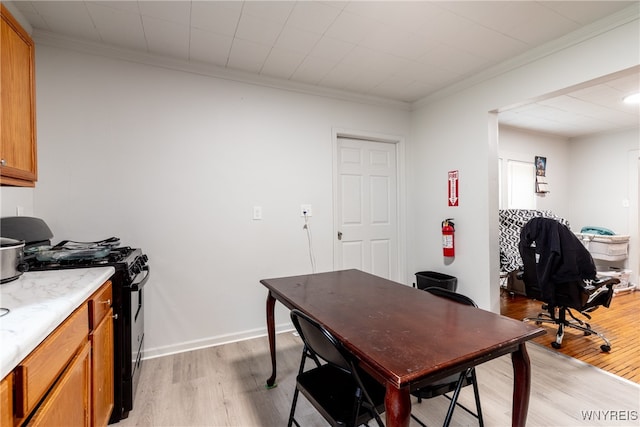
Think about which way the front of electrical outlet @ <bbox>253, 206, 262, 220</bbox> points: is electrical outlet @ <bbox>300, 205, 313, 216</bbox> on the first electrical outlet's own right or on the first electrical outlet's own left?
on the first electrical outlet's own left

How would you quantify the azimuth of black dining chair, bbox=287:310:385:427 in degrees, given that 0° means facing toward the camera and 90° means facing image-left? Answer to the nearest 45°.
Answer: approximately 225°

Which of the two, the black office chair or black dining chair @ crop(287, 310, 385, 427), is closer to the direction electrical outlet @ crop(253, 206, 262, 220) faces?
the black dining chair

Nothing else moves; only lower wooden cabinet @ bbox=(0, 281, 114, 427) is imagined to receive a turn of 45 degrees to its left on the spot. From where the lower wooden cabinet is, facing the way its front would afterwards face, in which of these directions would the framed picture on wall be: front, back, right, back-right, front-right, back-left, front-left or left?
front-right

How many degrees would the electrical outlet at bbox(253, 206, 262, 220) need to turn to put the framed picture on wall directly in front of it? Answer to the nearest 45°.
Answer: approximately 90° to its left

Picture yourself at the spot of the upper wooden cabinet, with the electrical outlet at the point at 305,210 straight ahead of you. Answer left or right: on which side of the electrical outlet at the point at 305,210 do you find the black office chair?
right

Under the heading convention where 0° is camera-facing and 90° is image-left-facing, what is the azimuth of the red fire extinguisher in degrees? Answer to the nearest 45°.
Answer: approximately 45°

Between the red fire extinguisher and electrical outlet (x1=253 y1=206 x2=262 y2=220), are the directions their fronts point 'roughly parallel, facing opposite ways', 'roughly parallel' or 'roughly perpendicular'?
roughly perpendicular

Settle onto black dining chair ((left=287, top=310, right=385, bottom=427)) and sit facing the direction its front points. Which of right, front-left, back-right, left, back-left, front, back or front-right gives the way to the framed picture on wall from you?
front

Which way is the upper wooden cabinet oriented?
to the viewer's right

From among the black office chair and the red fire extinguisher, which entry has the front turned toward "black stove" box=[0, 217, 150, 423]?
the red fire extinguisher

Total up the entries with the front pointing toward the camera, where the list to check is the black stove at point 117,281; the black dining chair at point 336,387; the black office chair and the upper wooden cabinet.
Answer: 0

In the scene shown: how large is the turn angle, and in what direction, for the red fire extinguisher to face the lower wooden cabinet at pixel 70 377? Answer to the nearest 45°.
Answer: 0° — it already faces it

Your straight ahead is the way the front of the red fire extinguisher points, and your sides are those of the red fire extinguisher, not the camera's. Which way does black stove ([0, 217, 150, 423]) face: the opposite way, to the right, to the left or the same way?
the opposite way

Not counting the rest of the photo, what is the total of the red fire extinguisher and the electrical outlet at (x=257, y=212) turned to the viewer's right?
0

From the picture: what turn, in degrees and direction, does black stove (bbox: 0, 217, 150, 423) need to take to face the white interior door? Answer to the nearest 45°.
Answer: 0° — it already faces it

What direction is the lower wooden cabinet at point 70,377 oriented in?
to the viewer's right

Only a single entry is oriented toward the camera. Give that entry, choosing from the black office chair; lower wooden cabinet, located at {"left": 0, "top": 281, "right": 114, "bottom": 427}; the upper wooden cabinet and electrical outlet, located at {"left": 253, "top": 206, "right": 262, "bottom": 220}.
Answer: the electrical outlet

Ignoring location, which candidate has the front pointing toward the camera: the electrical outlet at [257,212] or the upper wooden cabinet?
the electrical outlet
